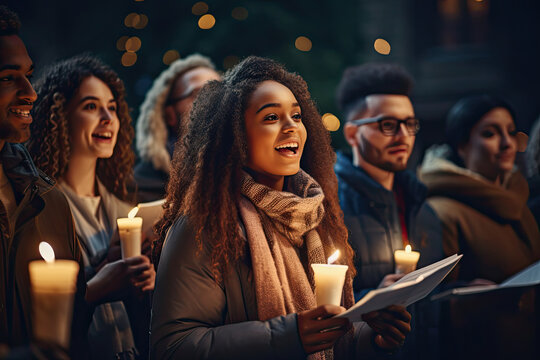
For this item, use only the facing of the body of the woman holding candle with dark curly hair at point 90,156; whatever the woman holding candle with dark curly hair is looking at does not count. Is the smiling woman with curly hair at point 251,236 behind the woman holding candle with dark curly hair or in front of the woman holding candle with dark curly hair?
in front

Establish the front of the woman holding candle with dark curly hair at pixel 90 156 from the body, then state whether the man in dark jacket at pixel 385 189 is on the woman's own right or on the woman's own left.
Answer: on the woman's own left

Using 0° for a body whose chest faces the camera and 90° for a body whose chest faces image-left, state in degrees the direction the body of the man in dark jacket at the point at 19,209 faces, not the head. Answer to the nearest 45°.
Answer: approximately 315°

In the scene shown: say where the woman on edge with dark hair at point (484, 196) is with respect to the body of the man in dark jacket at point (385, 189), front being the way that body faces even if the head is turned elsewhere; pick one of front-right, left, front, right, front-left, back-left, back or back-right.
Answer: left

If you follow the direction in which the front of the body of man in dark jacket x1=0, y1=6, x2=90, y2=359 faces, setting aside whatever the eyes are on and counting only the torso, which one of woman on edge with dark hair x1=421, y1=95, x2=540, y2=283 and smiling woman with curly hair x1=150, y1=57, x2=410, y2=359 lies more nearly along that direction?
the smiling woman with curly hair

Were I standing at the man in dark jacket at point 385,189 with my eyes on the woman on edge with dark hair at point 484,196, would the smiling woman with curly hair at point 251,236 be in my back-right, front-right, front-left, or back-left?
back-right

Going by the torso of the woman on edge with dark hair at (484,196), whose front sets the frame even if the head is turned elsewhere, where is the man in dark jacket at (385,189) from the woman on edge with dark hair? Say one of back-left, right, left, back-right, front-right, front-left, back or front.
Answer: right

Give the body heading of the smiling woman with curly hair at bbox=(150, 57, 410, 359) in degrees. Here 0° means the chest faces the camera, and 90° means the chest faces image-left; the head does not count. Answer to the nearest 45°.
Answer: approximately 315°

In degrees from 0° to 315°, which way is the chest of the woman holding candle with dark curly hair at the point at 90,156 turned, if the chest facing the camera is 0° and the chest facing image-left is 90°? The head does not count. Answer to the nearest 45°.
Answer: approximately 315°

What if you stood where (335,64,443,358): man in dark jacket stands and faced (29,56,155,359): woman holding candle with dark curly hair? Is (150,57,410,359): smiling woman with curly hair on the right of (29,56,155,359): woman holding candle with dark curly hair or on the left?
left

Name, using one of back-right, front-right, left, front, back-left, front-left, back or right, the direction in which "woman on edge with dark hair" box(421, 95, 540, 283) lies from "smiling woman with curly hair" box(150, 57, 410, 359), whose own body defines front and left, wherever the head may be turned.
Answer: left
